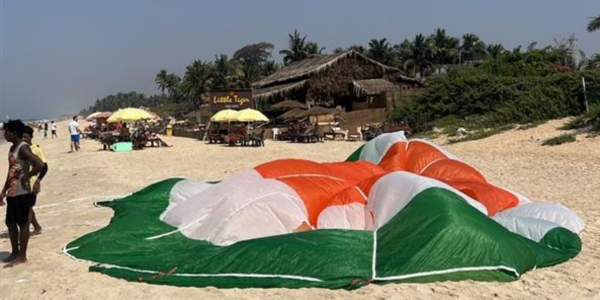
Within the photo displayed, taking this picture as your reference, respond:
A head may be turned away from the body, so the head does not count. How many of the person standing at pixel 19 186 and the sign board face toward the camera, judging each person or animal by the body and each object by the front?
1

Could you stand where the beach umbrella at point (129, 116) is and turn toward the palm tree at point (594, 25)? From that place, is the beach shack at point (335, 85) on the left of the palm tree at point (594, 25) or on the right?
left

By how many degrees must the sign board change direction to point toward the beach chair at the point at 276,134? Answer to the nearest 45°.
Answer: approximately 45° to its left

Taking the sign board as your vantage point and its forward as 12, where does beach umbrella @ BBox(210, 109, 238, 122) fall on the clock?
The beach umbrella is roughly at 12 o'clock from the sign board.

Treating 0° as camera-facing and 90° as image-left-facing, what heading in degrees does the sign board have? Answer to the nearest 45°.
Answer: approximately 0°

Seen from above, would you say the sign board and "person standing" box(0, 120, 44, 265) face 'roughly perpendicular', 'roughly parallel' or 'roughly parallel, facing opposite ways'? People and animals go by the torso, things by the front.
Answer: roughly perpendicular
